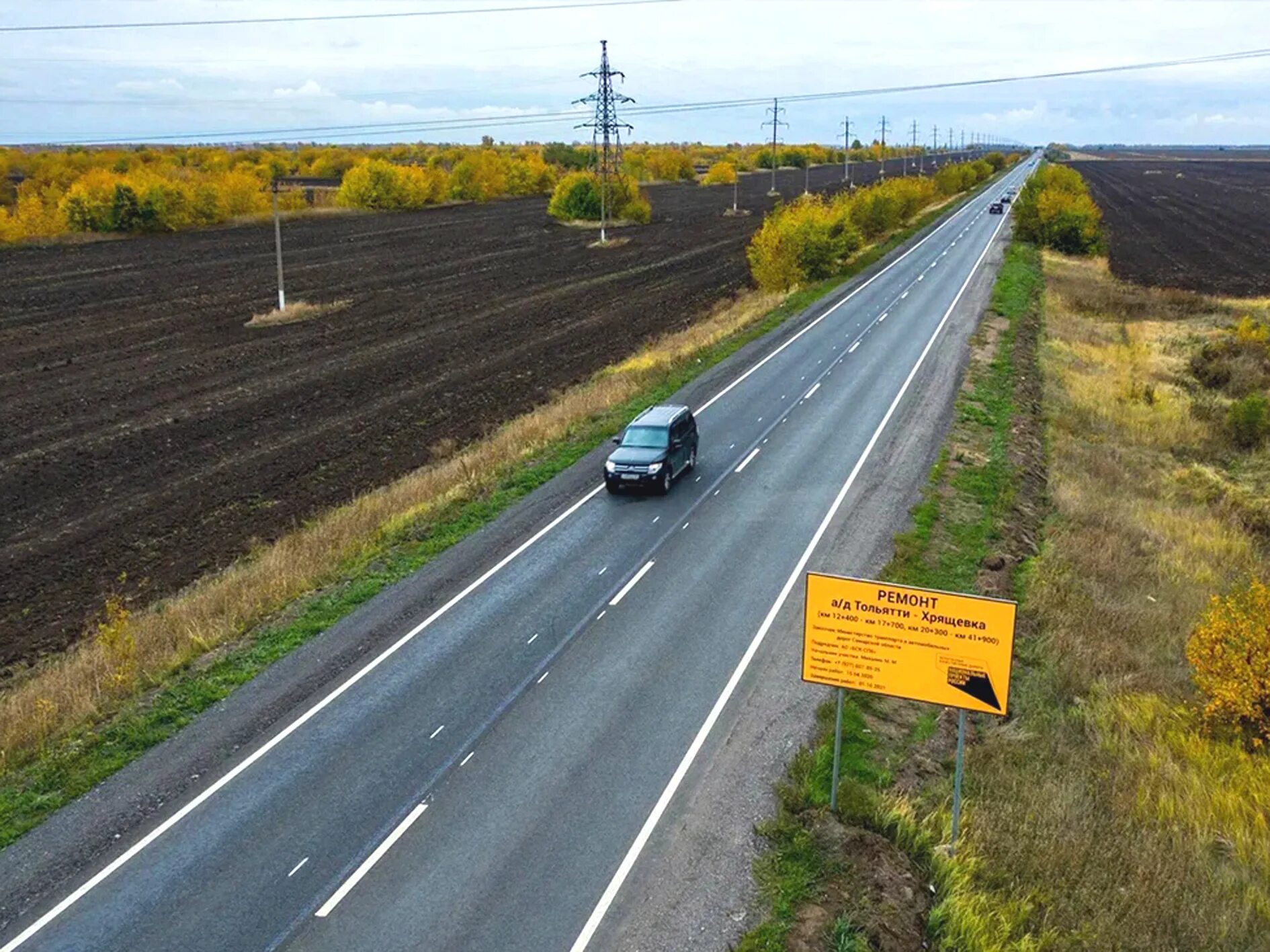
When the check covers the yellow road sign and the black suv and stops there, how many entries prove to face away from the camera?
0

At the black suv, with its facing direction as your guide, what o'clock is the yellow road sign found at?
The yellow road sign is roughly at 10 o'clock from the black suv.

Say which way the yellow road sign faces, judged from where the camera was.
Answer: facing the viewer

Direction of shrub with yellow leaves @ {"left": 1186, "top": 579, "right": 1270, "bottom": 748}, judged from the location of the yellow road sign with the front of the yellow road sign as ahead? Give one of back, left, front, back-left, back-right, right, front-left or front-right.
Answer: back-left

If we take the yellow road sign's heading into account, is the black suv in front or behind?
behind

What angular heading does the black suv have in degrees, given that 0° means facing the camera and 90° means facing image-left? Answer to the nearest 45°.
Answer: approximately 45°

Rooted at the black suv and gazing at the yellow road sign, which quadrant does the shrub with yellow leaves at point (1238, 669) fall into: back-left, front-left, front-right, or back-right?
front-left
